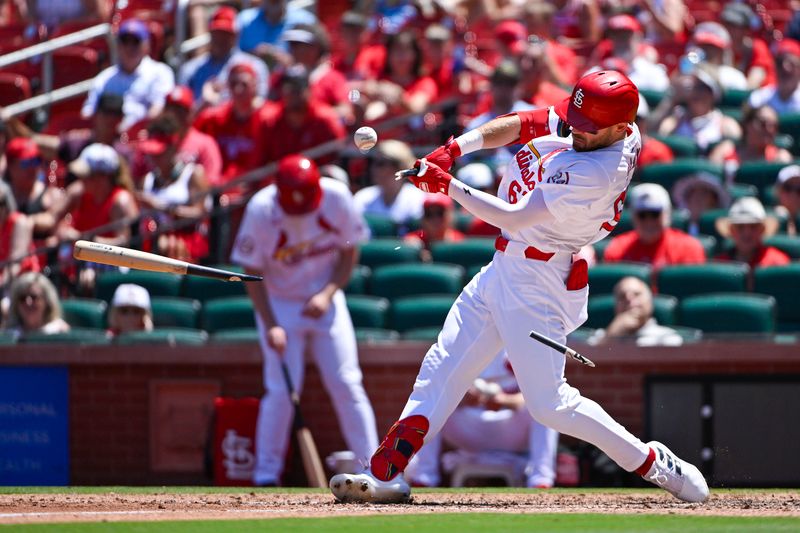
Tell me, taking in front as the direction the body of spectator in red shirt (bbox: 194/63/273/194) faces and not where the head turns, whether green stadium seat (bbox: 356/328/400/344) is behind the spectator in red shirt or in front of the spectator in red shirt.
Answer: in front

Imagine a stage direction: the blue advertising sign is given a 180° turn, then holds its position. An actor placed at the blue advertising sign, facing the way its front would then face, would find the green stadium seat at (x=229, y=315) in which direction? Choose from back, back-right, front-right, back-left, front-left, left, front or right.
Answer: right

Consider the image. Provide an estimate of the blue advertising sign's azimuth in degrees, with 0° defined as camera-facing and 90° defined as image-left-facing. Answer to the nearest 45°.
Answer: approximately 0°

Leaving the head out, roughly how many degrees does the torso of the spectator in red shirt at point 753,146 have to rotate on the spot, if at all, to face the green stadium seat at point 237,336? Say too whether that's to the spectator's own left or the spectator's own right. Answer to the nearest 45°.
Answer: approximately 45° to the spectator's own right

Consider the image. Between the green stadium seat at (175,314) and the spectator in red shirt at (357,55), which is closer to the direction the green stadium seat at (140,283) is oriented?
the green stadium seat

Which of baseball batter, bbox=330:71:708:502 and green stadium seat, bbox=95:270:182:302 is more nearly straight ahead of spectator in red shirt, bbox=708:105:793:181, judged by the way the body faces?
the baseball batter

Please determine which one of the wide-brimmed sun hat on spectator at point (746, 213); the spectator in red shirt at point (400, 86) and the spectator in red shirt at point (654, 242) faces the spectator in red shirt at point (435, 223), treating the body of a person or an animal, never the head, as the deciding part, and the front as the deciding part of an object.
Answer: the spectator in red shirt at point (400, 86)

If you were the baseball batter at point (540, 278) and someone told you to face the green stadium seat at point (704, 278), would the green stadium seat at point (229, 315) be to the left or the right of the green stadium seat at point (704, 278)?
left

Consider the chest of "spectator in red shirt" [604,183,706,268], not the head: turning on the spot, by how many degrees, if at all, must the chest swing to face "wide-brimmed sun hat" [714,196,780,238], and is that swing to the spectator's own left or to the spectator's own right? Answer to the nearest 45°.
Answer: approximately 90° to the spectator's own left

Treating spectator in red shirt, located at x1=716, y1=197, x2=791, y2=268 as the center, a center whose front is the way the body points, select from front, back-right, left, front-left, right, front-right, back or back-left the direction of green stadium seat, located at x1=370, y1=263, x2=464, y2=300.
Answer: right

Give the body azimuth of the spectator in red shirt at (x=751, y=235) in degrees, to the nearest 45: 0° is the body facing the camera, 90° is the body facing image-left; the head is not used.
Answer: approximately 0°
